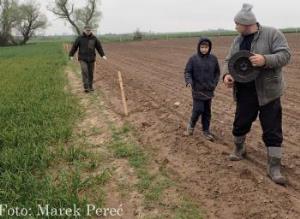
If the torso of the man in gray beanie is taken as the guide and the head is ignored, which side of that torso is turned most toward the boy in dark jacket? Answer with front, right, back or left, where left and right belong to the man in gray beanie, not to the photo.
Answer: right

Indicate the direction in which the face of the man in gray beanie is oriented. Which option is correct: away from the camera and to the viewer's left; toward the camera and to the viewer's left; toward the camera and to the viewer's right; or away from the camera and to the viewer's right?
toward the camera and to the viewer's left

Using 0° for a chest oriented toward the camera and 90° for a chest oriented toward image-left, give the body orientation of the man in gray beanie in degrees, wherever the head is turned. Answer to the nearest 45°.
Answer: approximately 45°
